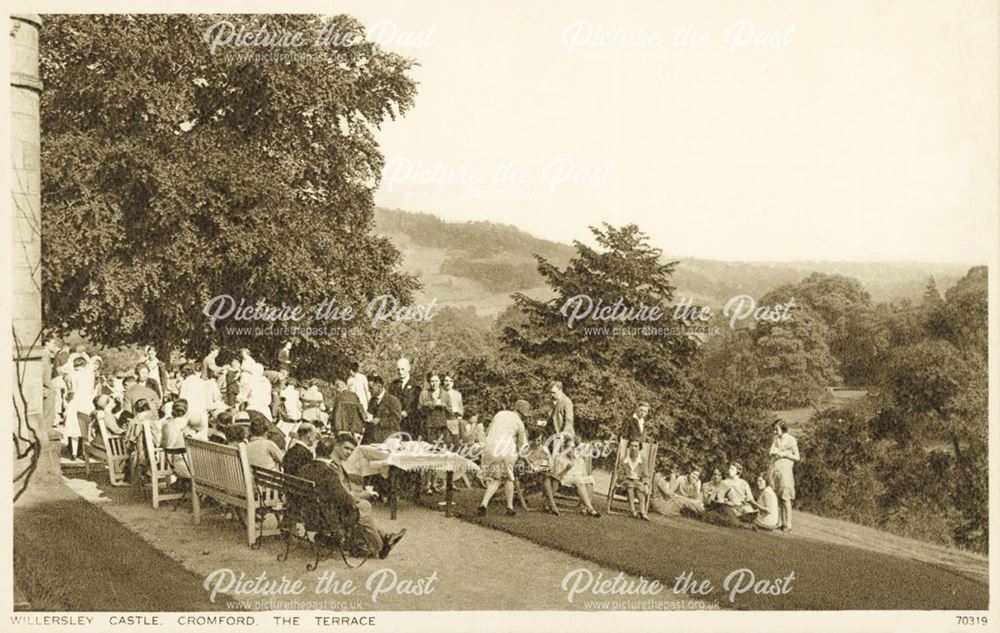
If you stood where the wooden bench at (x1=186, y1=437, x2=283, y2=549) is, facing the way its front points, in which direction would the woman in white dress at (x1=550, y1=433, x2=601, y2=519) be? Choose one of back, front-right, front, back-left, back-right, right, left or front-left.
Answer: front-right

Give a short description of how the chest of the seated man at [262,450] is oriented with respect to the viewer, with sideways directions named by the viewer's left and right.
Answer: facing away from the viewer and to the right of the viewer

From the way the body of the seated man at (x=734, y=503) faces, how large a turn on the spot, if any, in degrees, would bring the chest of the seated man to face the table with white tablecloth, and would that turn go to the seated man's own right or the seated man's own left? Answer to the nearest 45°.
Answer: approximately 45° to the seated man's own right

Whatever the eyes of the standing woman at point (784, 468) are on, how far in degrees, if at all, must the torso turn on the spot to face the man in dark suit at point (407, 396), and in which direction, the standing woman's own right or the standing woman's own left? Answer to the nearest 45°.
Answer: approximately 45° to the standing woman's own right

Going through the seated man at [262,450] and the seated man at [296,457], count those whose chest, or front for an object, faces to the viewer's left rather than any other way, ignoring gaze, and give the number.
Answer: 0

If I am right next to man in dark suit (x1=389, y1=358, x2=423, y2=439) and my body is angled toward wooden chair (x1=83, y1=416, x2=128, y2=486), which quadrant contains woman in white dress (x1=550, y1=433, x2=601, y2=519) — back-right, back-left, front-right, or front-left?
back-left

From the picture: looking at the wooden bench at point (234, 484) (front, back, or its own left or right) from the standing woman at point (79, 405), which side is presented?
left

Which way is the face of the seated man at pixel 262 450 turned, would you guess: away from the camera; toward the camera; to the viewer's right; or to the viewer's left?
away from the camera

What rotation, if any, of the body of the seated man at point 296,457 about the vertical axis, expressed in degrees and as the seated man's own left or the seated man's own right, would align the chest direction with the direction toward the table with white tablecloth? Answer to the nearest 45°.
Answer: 0° — they already face it

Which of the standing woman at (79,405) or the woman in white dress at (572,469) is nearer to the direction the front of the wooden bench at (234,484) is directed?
the woman in white dress

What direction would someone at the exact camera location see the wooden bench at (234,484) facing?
facing away from the viewer and to the right of the viewer

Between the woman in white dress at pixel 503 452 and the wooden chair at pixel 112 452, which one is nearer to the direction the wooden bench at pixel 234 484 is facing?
the woman in white dress
